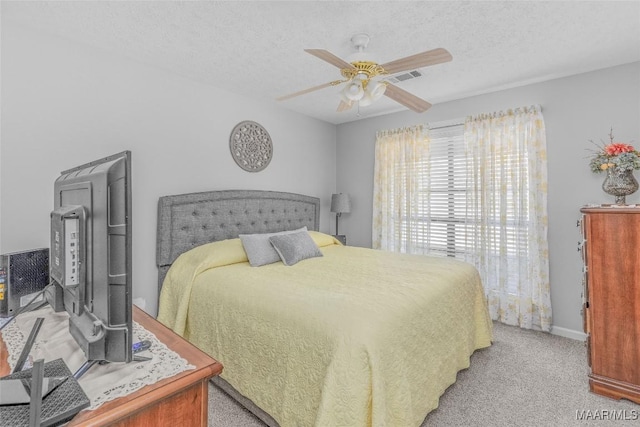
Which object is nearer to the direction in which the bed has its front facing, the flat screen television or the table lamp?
the flat screen television

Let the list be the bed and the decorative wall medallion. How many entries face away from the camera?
0

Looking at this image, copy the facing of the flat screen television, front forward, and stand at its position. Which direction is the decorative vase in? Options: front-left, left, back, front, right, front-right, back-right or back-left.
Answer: front-right

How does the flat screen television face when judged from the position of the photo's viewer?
facing away from the viewer and to the right of the viewer

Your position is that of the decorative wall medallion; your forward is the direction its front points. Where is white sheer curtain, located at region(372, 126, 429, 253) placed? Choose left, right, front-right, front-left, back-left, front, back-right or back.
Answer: front-left

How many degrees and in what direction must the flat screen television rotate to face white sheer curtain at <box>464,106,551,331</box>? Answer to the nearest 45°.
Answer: approximately 45° to its right

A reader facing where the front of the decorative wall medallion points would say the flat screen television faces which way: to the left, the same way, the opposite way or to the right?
to the left

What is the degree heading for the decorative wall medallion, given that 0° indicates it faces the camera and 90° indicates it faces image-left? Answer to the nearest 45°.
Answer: approximately 315°

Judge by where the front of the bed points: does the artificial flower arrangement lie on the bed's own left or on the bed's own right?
on the bed's own left

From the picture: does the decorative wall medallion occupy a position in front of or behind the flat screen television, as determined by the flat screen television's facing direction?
in front

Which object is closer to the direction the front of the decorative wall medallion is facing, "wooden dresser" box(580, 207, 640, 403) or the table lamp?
the wooden dresser

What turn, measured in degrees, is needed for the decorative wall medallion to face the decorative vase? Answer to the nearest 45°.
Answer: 0° — it already faces it

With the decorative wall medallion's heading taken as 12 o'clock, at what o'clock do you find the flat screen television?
The flat screen television is roughly at 2 o'clock from the decorative wall medallion.

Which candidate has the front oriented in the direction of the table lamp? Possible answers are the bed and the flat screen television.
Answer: the flat screen television

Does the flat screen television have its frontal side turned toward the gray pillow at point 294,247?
yes
